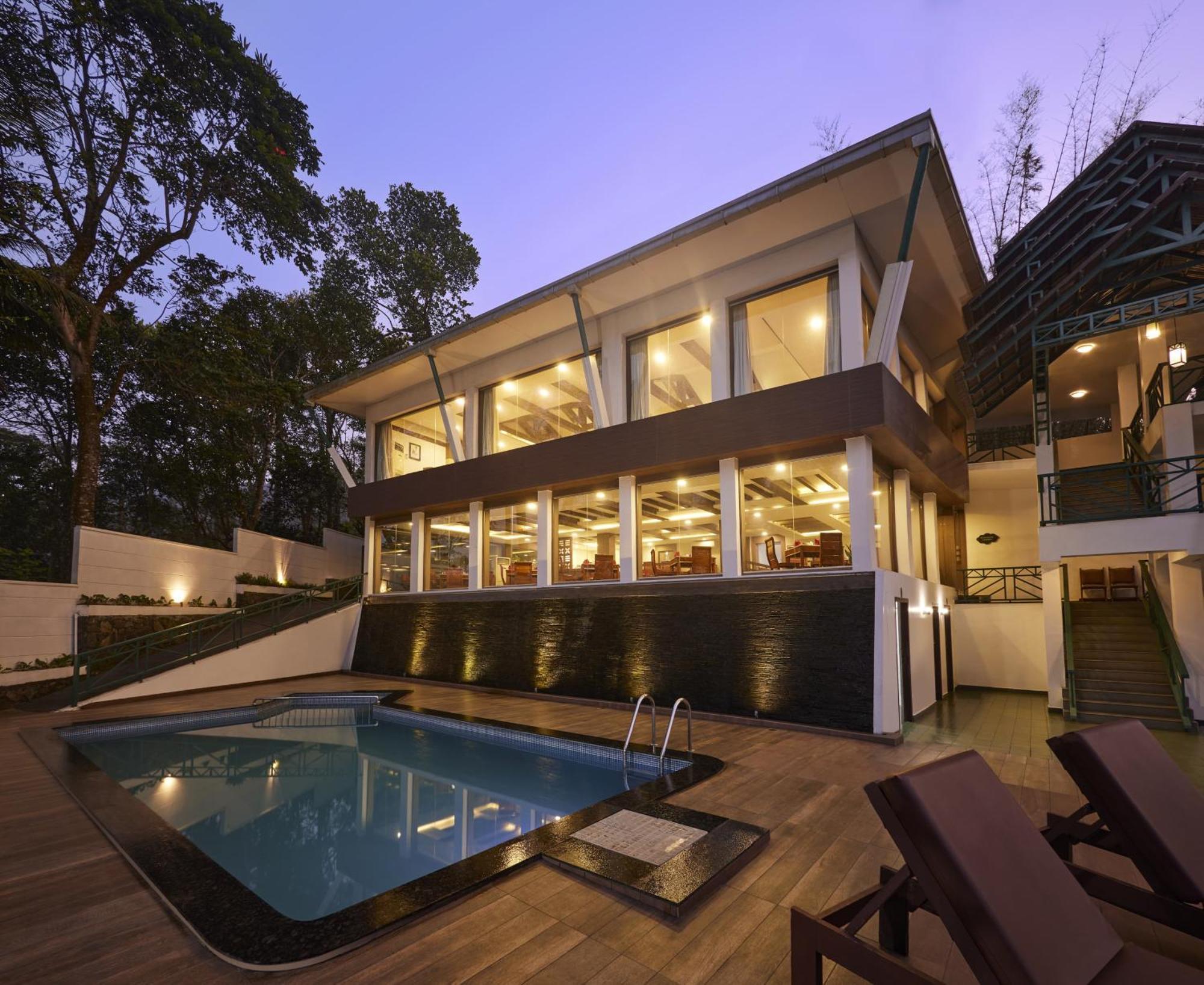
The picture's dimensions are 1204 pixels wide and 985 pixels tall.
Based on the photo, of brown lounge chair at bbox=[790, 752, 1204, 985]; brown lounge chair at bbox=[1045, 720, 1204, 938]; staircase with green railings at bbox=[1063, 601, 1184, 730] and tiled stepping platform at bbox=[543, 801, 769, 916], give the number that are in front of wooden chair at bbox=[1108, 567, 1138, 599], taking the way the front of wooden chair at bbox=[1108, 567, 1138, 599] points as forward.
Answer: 4

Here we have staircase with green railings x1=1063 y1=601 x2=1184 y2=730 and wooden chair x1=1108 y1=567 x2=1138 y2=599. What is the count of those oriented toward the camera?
2

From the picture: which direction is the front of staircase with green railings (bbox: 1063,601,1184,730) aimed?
toward the camera

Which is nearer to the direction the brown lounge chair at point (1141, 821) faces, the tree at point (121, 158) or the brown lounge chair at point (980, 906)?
the brown lounge chair

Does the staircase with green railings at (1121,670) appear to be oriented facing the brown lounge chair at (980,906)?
yes

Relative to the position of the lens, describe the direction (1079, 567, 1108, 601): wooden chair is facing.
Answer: facing the viewer and to the right of the viewer

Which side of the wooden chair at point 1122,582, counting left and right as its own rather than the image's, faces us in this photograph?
front

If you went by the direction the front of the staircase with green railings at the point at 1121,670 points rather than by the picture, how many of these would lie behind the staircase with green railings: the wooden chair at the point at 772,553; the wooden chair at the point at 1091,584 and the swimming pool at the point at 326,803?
1

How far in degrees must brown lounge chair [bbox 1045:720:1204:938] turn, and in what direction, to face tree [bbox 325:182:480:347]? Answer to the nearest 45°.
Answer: approximately 180°

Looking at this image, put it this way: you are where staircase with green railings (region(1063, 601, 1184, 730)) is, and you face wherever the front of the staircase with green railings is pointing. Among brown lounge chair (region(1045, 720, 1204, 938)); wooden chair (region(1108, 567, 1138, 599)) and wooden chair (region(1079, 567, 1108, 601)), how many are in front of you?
1

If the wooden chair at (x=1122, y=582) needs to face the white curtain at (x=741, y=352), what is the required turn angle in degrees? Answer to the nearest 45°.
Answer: approximately 45° to its right

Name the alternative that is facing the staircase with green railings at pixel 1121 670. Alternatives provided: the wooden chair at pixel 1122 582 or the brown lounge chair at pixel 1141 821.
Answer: the wooden chair

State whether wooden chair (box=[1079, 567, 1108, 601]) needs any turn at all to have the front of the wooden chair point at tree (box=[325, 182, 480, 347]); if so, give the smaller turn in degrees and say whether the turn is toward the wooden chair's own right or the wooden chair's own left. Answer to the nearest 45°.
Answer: approximately 135° to the wooden chair's own right

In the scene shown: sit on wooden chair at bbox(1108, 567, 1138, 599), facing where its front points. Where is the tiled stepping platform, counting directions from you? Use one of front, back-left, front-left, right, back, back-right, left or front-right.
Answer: front

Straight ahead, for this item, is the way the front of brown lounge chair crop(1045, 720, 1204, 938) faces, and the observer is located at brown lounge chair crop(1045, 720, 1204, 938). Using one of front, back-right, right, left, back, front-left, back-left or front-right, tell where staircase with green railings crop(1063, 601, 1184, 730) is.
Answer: back-left

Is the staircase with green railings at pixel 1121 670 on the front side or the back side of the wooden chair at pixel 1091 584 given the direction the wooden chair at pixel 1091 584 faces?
on the front side

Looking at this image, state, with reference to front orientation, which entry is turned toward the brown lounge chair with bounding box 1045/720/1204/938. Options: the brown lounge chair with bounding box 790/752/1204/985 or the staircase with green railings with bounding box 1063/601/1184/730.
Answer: the staircase with green railings

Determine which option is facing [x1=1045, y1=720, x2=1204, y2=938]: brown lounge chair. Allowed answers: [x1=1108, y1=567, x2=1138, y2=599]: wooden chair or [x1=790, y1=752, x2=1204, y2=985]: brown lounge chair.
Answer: the wooden chair
